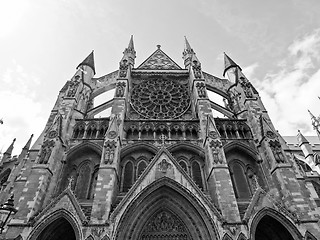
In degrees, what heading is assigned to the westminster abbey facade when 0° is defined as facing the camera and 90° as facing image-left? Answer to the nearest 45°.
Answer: approximately 0°
